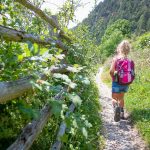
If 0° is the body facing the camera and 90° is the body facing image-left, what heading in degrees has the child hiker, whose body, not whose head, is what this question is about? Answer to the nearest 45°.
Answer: approximately 135°
